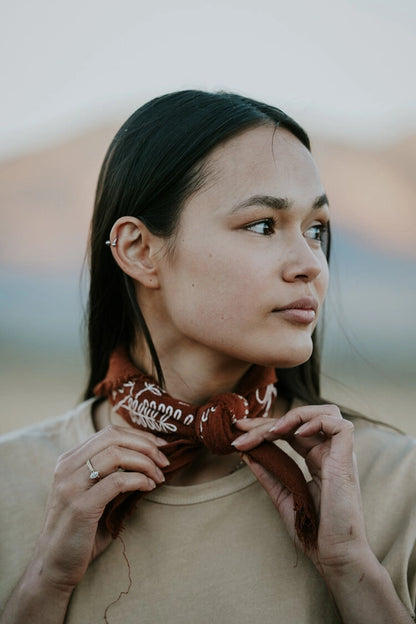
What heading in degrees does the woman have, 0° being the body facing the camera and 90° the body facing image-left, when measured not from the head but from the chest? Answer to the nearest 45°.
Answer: approximately 0°
